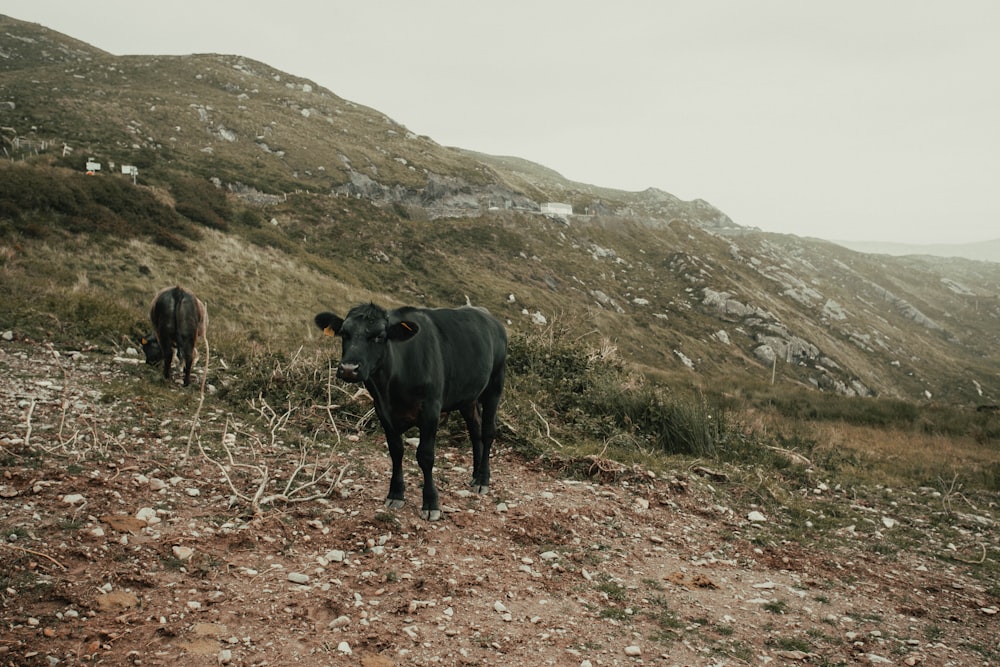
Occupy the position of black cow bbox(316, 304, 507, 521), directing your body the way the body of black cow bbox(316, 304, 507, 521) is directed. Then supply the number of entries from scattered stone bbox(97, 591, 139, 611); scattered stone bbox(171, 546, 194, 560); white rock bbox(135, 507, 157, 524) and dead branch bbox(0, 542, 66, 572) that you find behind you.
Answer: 0

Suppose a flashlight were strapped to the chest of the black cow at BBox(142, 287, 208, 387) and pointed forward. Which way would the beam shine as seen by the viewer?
away from the camera

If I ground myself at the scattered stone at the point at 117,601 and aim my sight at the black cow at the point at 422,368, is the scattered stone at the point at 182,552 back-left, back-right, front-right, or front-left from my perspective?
front-left

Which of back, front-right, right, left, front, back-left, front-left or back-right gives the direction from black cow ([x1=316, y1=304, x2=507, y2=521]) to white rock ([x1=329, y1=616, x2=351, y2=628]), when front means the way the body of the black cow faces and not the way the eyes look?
front-left

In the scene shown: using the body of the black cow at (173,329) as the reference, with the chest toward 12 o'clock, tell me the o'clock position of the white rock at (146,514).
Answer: The white rock is roughly at 6 o'clock from the black cow.

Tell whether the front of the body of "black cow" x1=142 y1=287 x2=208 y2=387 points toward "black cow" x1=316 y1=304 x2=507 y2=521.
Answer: no

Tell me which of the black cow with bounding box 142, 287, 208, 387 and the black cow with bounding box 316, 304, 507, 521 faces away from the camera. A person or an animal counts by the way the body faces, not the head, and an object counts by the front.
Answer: the black cow with bounding box 142, 287, 208, 387

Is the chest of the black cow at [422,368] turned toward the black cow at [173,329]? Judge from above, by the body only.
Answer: no

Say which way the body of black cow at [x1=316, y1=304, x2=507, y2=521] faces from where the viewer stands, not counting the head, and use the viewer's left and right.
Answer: facing the viewer and to the left of the viewer

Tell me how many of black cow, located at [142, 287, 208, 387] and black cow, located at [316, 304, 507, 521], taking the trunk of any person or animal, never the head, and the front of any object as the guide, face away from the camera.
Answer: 1

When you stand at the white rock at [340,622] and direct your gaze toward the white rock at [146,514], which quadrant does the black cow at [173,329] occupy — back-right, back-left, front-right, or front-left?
front-right

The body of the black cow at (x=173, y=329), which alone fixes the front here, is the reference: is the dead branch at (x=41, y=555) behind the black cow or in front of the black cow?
behind

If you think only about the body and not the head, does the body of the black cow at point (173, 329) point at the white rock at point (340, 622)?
no

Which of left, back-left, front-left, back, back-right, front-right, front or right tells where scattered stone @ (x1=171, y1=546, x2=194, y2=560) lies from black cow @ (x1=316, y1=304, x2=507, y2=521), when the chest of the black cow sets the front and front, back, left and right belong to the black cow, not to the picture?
front
